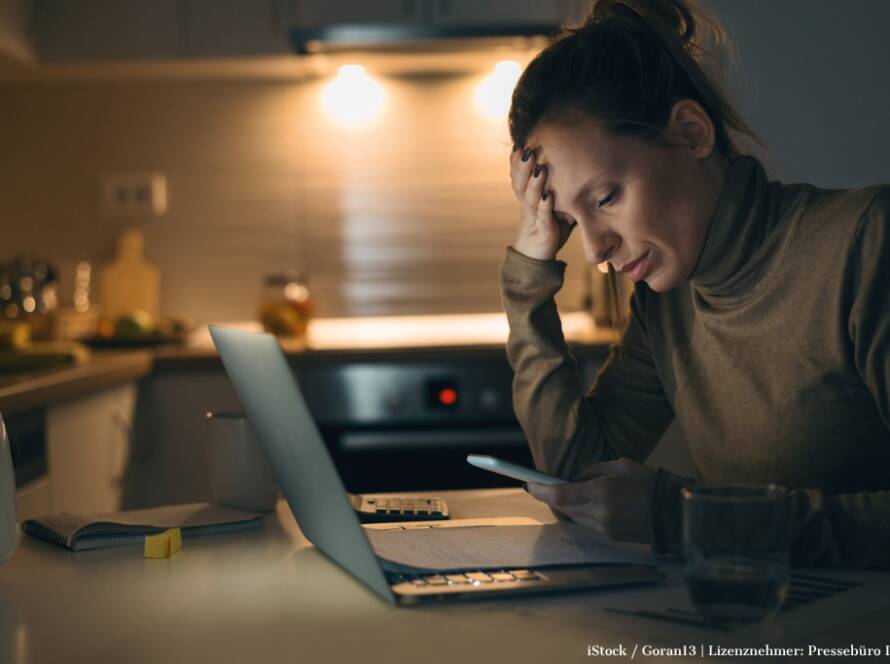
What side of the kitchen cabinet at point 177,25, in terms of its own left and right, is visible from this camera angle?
front

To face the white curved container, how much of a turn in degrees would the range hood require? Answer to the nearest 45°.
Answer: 0° — it already faces it

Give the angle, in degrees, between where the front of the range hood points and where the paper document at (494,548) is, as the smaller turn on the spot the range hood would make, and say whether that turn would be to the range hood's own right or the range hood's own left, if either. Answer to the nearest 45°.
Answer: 0° — it already faces it

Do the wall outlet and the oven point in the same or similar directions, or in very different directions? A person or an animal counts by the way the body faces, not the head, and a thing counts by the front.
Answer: same or similar directions

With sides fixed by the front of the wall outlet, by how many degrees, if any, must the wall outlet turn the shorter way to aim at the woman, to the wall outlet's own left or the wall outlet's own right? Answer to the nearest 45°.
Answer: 0° — it already faces them

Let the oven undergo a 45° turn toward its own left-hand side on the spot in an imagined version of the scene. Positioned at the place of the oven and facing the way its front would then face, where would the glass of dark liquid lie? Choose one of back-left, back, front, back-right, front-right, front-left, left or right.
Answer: front-right

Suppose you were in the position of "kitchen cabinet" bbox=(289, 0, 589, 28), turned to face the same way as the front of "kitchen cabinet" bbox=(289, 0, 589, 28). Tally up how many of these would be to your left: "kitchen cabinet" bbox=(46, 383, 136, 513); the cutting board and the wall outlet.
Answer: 0

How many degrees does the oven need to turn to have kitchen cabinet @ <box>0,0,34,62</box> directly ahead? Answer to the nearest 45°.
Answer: approximately 90° to its right

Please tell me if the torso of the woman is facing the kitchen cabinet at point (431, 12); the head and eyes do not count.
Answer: no

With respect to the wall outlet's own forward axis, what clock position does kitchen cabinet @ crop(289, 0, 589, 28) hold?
The kitchen cabinet is roughly at 10 o'clock from the wall outlet.

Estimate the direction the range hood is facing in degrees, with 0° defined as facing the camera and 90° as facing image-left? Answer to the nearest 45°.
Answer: approximately 0°

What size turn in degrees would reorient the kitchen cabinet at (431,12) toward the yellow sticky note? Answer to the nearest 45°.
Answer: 0° — it already faces it

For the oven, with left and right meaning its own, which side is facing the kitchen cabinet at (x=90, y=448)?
right

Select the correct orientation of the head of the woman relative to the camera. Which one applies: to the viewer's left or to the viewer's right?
to the viewer's left

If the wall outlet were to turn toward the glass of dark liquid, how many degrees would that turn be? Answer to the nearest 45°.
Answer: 0° — it already faces it

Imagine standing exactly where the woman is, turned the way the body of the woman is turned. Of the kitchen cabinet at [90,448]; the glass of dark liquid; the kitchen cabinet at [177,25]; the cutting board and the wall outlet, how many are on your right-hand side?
4
